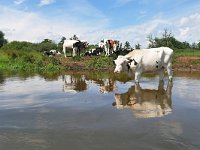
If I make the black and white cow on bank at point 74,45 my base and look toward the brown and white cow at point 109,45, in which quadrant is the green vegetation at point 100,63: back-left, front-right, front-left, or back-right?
front-right

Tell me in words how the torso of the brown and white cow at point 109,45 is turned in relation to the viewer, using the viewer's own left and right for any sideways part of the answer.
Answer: facing the viewer and to the left of the viewer

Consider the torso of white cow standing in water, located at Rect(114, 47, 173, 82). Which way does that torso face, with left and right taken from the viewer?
facing to the left of the viewer

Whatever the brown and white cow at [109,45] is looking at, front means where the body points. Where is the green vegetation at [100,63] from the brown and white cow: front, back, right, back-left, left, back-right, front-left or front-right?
front-left

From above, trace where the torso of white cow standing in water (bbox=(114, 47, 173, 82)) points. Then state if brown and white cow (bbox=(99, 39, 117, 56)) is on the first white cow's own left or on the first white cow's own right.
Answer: on the first white cow's own right
